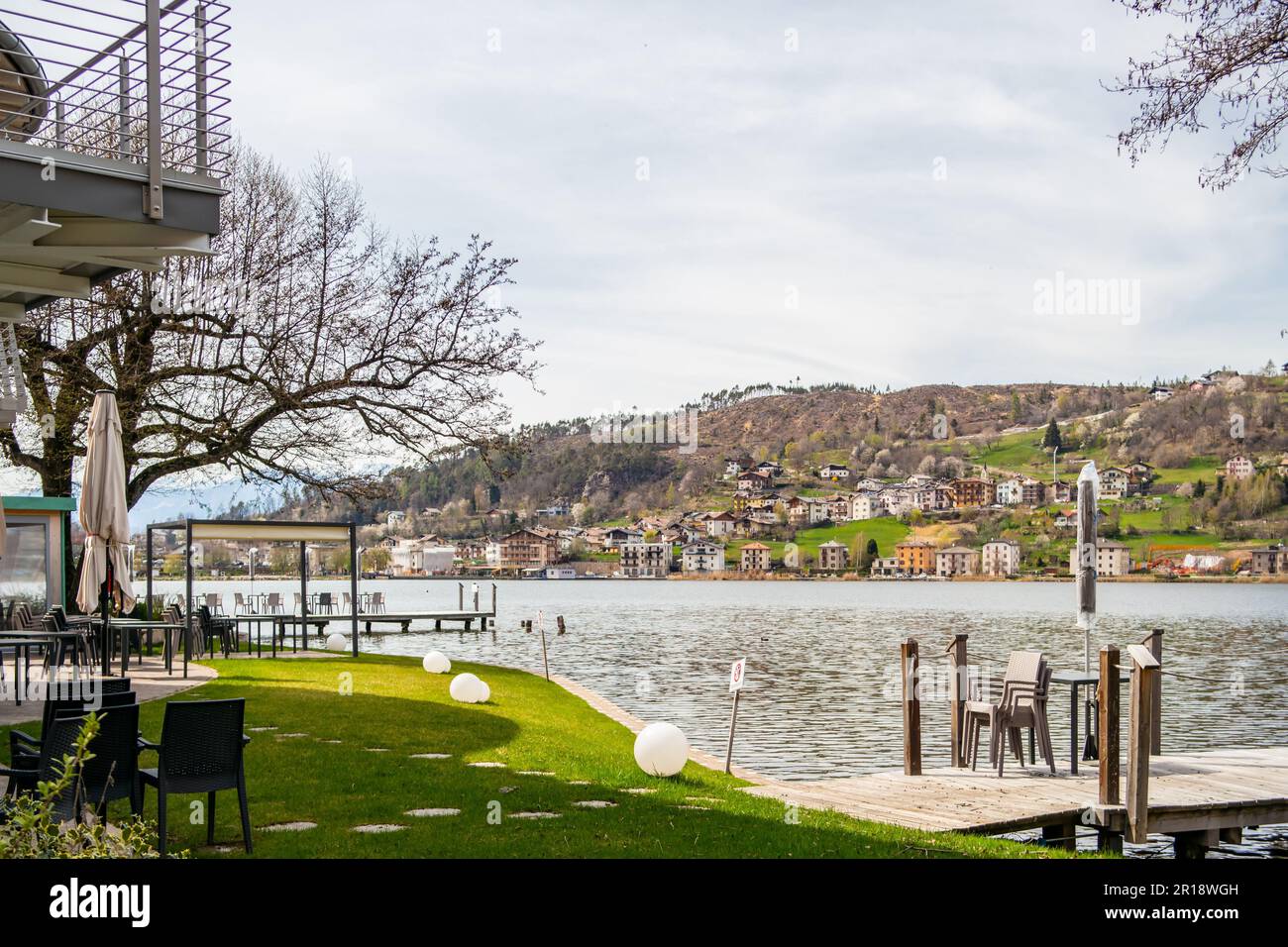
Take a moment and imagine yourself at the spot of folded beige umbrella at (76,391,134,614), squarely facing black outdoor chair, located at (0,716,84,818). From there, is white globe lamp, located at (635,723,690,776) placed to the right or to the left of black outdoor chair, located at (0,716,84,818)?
left

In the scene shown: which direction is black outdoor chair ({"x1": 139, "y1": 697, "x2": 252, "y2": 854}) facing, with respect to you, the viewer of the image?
facing away from the viewer and to the left of the viewer
